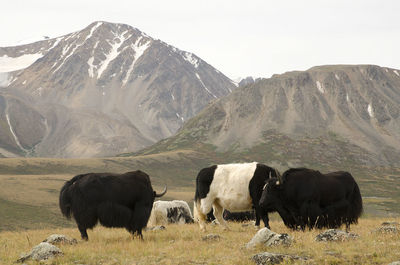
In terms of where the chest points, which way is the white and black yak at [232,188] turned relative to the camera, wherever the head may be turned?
to the viewer's right

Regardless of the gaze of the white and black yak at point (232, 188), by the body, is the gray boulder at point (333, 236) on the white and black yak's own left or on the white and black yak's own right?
on the white and black yak's own right

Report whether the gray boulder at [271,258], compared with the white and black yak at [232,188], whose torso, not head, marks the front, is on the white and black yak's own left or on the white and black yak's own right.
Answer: on the white and black yak's own right

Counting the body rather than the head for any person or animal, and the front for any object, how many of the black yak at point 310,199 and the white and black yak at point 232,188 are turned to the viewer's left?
1

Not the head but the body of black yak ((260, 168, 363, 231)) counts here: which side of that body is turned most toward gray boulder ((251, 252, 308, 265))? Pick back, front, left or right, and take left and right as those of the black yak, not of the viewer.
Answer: left

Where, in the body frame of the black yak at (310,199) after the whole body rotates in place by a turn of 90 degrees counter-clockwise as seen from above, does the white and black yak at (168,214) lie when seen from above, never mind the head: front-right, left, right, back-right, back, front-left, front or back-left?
back-right

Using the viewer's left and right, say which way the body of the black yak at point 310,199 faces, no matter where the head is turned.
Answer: facing to the left of the viewer

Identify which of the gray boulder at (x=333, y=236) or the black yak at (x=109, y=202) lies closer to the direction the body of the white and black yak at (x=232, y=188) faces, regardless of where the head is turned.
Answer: the gray boulder

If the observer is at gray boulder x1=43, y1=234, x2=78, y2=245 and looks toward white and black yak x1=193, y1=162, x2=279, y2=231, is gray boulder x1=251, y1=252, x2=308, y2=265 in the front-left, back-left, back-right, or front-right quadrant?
front-right

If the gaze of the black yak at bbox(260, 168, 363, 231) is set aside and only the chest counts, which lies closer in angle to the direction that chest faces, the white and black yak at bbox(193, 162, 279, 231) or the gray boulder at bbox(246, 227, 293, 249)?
the white and black yak

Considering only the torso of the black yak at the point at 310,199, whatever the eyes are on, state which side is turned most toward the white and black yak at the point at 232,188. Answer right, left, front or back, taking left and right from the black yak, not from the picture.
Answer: front
